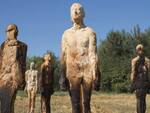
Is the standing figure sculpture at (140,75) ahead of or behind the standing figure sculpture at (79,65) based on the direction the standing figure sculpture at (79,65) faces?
behind

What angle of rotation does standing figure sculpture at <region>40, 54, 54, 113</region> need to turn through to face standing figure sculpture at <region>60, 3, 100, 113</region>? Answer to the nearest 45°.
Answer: approximately 45° to its right

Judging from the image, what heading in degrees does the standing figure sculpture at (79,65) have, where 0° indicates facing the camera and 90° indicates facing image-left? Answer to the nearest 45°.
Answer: approximately 0°

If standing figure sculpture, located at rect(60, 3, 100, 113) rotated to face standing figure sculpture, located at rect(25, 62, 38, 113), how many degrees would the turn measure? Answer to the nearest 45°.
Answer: approximately 180°

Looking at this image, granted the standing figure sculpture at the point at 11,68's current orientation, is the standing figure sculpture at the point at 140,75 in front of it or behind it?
behind

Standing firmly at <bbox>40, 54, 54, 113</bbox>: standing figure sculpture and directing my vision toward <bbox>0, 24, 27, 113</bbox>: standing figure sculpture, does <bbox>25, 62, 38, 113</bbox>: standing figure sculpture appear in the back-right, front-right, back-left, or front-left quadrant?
back-right

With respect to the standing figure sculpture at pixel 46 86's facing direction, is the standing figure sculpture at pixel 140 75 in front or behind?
in front

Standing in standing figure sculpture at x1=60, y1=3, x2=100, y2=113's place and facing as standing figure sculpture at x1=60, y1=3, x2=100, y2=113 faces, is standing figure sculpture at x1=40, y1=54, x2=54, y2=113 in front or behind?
behind

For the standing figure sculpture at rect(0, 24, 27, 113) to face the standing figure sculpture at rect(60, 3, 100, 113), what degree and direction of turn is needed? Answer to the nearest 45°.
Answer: approximately 90° to its left

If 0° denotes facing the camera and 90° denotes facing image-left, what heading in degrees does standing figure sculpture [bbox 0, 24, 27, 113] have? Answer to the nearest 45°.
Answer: approximately 45°
